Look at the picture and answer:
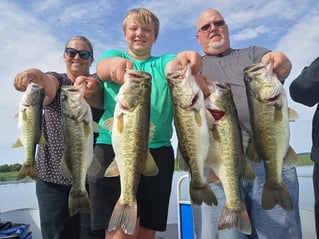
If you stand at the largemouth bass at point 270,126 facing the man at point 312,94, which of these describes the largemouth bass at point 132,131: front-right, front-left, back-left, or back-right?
back-left

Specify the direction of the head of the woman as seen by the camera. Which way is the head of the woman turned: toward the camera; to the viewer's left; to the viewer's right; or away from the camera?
toward the camera

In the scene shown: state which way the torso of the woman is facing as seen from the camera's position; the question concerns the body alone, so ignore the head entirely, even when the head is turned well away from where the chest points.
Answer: toward the camera

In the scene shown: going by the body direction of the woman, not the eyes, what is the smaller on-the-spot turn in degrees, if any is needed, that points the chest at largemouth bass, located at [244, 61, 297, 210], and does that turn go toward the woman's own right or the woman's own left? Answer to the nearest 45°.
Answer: approximately 45° to the woman's own left

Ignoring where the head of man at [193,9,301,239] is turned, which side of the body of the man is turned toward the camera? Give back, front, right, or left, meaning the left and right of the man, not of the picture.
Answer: front

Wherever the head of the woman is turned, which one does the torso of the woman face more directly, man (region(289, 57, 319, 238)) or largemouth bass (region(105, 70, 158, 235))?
the largemouth bass

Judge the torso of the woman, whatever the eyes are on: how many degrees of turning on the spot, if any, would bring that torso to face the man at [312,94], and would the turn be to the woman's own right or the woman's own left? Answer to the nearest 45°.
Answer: approximately 45° to the woman's own left

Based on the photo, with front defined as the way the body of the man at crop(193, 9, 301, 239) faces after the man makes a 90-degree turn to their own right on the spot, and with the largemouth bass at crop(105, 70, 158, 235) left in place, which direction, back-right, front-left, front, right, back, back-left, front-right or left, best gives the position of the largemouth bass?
front-left

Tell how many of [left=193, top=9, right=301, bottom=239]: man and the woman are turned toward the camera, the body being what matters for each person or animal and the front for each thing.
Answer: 2

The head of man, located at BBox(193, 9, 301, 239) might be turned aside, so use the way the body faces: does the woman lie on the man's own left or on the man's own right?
on the man's own right

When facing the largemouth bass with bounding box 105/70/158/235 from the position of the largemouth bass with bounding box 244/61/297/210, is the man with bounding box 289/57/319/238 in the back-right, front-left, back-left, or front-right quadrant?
back-right
